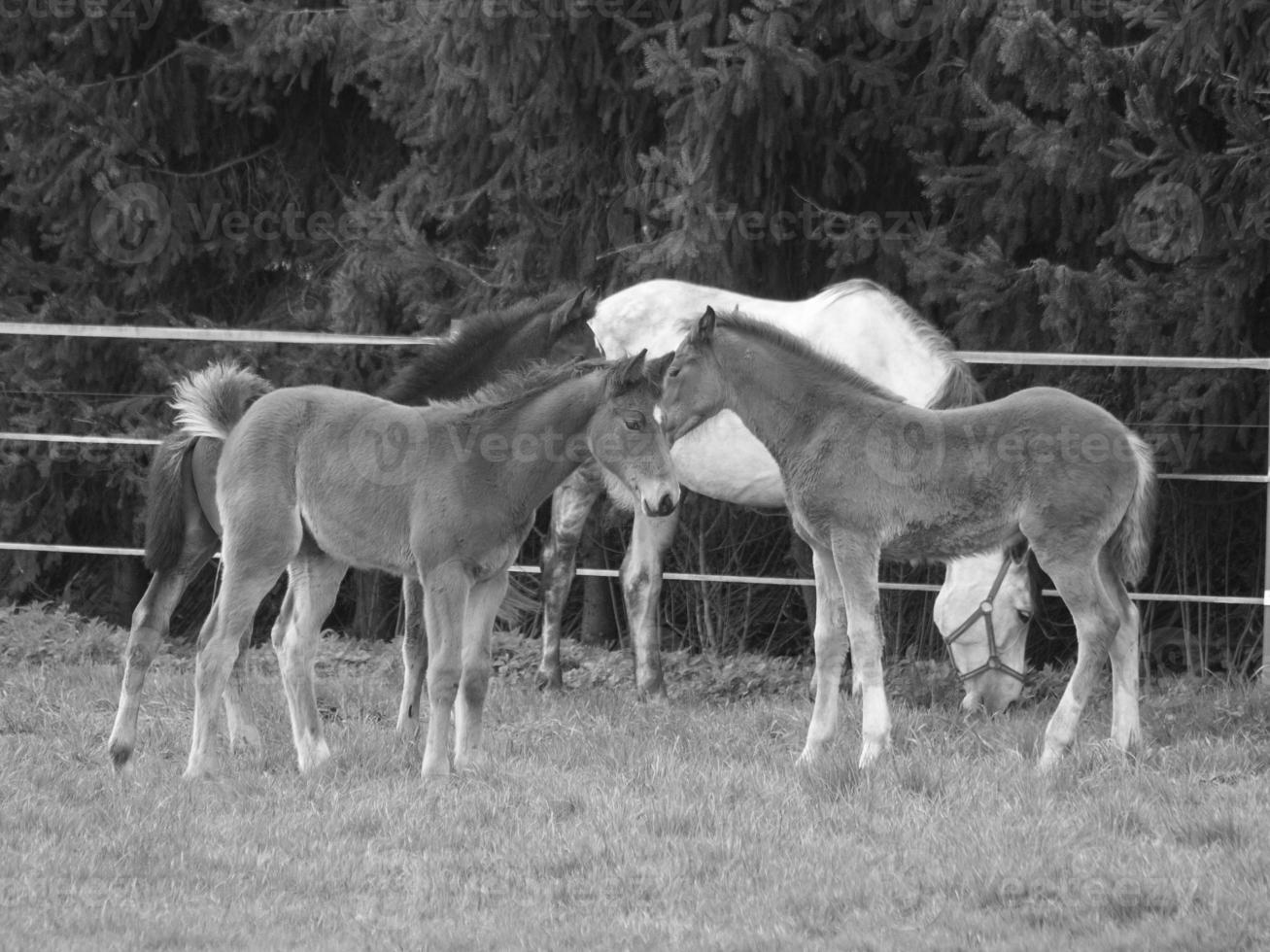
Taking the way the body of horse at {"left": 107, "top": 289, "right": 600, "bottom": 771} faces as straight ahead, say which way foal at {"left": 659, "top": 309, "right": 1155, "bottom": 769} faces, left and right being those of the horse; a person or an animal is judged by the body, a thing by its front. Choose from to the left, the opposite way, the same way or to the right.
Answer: the opposite way

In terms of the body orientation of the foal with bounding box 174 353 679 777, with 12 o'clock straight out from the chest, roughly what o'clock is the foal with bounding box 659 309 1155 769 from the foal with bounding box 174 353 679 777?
the foal with bounding box 659 309 1155 769 is roughly at 12 o'clock from the foal with bounding box 174 353 679 777.

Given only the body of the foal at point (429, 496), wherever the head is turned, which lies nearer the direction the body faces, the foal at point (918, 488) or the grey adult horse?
the foal

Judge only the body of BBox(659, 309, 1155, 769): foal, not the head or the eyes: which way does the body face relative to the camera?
to the viewer's left

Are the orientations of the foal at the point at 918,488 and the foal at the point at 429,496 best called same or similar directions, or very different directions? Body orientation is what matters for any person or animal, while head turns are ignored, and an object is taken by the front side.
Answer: very different directions

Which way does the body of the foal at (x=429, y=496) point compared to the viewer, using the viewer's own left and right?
facing to the right of the viewer

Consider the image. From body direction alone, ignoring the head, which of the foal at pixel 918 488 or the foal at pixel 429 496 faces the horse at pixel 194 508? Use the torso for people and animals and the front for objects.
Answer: the foal at pixel 918 488

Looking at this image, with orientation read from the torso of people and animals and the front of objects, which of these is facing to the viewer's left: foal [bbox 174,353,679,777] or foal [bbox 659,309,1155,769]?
foal [bbox 659,309,1155,769]

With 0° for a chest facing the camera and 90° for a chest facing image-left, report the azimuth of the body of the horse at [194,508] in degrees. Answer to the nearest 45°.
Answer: approximately 270°

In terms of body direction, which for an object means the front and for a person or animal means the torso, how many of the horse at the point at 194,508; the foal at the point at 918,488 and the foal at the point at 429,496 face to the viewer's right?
2
